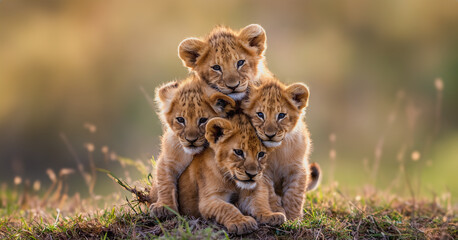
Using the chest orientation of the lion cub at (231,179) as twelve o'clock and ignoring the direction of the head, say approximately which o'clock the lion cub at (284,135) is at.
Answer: the lion cub at (284,135) is roughly at 9 o'clock from the lion cub at (231,179).

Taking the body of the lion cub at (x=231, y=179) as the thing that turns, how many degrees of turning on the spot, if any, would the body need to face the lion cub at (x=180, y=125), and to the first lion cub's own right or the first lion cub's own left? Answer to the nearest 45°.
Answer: approximately 180°

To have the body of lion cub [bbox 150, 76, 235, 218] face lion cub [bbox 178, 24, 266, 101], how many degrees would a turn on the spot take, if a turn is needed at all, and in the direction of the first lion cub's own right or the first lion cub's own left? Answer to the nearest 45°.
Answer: approximately 135° to the first lion cub's own left

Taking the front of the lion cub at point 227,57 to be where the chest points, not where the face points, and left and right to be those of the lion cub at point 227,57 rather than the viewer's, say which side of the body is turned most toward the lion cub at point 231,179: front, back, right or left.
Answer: front

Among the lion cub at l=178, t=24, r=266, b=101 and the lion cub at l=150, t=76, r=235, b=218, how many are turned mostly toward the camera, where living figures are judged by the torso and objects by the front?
2

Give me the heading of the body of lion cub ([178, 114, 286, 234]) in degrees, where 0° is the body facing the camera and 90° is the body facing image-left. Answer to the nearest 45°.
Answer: approximately 315°

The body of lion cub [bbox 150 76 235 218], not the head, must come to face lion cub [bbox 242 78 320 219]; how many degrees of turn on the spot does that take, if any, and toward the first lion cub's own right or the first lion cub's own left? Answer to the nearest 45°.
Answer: approximately 90° to the first lion cub's own left

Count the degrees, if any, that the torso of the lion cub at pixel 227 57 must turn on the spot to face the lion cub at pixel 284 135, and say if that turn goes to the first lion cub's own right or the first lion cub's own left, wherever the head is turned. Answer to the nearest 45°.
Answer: approximately 45° to the first lion cub's own left

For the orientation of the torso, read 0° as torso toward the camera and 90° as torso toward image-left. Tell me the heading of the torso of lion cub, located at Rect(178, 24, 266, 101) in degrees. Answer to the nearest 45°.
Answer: approximately 0°

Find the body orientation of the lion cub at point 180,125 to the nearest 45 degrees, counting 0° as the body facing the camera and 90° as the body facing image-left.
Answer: approximately 0°

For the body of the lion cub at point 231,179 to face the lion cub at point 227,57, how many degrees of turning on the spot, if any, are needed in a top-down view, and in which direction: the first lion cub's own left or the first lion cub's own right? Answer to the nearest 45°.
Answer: approximately 135° to the first lion cub's own left
